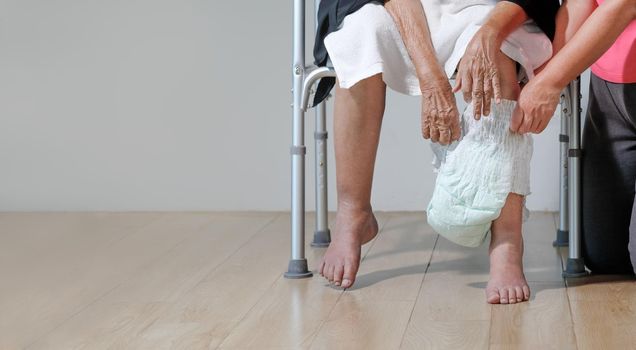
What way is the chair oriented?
toward the camera
